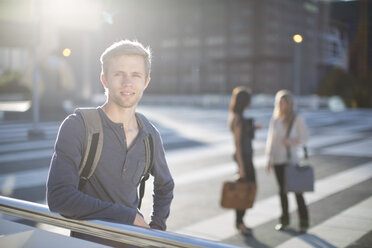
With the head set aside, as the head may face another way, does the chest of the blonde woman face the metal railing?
yes

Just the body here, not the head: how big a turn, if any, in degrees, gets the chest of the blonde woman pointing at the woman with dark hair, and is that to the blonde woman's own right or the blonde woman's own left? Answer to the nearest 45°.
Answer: approximately 90° to the blonde woman's own right

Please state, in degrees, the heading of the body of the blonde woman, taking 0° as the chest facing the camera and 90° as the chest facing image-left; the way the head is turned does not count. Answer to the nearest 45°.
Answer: approximately 0°
